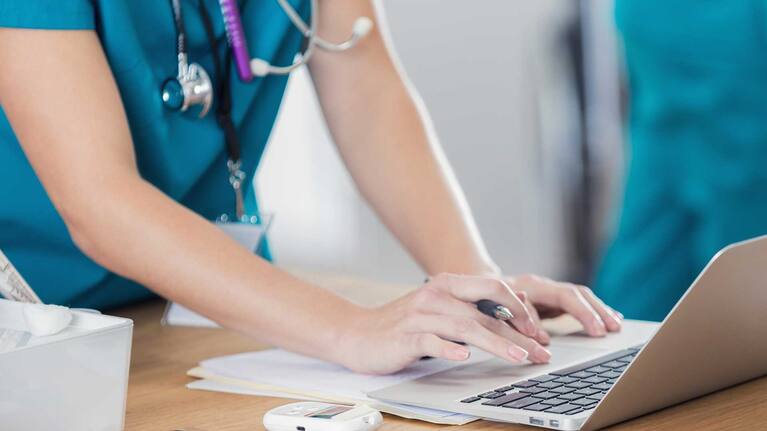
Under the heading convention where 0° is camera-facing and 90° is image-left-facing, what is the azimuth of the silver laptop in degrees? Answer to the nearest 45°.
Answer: approximately 135°

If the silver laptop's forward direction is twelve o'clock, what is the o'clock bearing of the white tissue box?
The white tissue box is roughly at 10 o'clock from the silver laptop.

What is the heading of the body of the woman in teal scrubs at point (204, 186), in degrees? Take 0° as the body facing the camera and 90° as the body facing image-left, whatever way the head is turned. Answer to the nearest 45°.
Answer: approximately 315°

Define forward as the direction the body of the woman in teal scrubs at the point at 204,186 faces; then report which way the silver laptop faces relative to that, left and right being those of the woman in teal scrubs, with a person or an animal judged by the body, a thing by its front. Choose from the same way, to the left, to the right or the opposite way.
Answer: the opposite way
